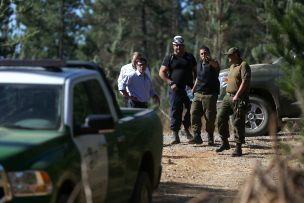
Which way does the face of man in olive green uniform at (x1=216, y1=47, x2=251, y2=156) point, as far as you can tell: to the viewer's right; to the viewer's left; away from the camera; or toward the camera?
to the viewer's left

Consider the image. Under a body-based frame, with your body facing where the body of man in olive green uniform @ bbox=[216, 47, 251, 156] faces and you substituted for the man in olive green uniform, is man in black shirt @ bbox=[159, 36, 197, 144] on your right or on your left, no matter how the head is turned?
on your right

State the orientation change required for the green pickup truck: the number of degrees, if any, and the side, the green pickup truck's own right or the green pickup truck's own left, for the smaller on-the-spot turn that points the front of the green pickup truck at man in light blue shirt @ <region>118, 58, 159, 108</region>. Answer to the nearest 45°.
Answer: approximately 135° to the green pickup truck's own right

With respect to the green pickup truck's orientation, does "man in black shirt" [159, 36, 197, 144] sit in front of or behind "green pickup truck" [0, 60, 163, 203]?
behind

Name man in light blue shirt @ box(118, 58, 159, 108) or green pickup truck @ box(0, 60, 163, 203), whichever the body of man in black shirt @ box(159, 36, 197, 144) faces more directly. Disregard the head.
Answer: the green pickup truck

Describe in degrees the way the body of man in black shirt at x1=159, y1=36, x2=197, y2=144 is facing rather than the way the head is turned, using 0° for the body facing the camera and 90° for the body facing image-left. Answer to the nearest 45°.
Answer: approximately 0°

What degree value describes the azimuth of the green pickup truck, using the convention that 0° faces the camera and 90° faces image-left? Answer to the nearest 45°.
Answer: approximately 45°

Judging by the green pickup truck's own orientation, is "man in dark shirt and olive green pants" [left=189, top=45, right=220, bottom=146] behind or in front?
behind

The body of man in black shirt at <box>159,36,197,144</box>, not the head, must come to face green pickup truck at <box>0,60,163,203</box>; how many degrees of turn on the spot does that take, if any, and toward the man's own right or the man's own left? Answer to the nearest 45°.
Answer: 0° — they already face it

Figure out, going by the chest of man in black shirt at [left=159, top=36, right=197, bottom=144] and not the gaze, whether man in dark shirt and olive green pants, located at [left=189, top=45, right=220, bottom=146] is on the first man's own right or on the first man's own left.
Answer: on the first man's own left
